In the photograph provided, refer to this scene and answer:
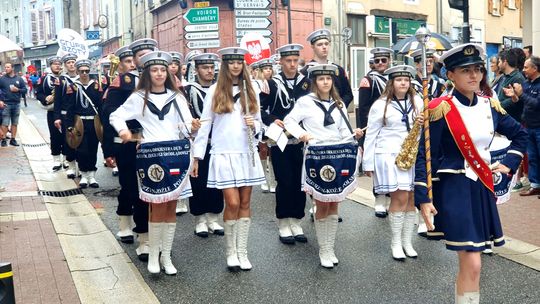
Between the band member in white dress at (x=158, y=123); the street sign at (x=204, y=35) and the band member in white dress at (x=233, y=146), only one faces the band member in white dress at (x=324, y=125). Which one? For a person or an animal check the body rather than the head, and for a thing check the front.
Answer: the street sign

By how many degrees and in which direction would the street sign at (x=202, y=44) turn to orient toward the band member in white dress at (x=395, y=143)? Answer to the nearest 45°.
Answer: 0° — it already faces them

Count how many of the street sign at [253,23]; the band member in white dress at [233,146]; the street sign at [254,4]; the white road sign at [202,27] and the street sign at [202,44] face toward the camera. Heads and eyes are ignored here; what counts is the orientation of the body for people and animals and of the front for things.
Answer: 5

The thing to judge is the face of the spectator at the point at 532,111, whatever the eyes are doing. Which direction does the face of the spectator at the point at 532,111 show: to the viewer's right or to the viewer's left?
to the viewer's left

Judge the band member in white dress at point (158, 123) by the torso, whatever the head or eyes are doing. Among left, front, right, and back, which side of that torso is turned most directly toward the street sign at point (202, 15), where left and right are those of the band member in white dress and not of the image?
back

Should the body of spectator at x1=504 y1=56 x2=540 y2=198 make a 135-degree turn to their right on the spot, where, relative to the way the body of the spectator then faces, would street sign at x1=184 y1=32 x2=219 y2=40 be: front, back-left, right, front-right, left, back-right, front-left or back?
left

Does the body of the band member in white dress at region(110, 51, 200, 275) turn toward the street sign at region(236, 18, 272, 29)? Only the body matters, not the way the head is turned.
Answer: no

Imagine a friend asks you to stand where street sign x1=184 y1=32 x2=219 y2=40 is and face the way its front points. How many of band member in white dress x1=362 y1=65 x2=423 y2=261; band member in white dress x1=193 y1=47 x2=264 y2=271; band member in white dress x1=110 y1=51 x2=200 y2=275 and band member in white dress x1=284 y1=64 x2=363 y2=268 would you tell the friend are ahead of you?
4

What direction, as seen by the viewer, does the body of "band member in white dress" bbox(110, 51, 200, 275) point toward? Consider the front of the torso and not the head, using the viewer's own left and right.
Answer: facing the viewer

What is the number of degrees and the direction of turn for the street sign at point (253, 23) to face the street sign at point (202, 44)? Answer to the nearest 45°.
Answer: approximately 90° to its right

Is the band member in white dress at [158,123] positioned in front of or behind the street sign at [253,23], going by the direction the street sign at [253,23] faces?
in front

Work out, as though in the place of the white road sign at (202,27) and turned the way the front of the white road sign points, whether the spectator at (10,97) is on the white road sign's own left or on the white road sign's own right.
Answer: on the white road sign's own right

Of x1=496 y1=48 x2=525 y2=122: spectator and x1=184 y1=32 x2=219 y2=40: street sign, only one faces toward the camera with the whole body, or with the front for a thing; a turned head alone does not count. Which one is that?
the street sign

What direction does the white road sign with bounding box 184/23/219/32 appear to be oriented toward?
toward the camera

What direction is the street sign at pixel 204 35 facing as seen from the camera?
toward the camera

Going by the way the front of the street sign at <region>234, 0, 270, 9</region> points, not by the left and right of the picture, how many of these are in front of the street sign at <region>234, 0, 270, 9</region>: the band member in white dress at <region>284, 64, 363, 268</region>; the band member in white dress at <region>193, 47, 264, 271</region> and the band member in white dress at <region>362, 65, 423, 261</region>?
3

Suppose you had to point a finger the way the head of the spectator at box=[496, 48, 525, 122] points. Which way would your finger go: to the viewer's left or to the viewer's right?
to the viewer's left
